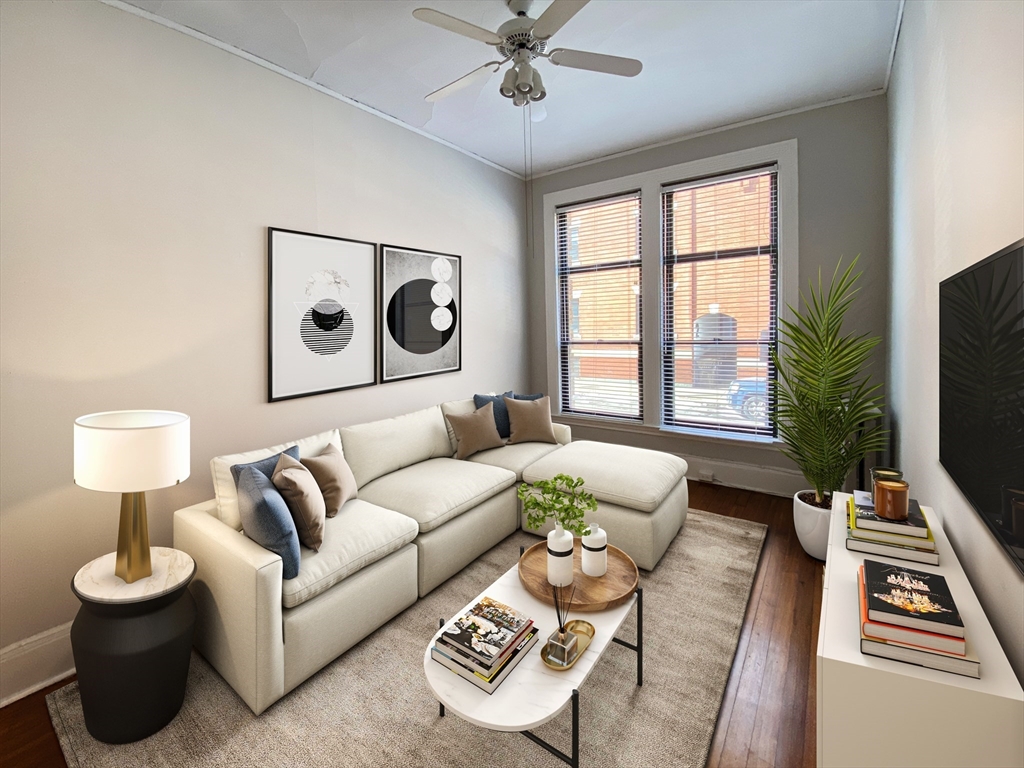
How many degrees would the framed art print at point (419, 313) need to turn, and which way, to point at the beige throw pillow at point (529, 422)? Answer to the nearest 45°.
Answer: approximately 45° to its left

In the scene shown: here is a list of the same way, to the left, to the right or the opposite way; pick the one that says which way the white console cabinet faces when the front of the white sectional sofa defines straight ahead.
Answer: the opposite way

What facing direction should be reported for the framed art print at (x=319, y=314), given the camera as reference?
facing the viewer and to the right of the viewer

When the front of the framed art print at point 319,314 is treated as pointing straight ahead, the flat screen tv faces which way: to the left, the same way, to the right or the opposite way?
the opposite way

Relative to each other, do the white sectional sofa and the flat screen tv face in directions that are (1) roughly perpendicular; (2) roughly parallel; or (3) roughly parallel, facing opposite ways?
roughly parallel, facing opposite ways

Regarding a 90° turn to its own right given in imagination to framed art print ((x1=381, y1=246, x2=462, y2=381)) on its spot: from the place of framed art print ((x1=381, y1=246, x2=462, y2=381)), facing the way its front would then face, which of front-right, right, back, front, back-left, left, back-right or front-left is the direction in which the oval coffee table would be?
front-left

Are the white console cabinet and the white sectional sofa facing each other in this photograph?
yes

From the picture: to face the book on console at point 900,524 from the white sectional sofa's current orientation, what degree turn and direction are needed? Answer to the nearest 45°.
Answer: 0° — it already faces it

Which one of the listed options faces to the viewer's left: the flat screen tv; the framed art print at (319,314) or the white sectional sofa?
the flat screen tv

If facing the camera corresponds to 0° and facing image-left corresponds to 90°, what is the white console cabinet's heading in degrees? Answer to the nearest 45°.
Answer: approximately 90°

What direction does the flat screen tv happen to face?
to the viewer's left

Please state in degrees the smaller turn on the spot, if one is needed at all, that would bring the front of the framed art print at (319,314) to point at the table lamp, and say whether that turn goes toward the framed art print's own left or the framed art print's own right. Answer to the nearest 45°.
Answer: approximately 90° to the framed art print's own right
